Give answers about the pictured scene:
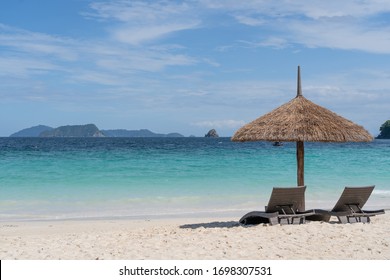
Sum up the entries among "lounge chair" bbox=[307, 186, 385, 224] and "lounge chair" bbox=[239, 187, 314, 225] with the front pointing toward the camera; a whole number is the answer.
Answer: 0
